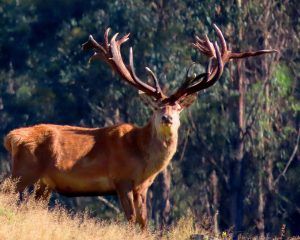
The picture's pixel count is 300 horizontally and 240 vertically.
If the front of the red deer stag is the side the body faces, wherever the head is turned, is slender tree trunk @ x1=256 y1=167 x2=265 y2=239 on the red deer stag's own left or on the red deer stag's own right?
on the red deer stag's own left

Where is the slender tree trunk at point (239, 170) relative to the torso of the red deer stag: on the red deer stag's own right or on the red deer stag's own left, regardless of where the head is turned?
on the red deer stag's own left

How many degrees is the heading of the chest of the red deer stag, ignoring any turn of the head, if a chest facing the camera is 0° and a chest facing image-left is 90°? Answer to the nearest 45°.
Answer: approximately 270°
